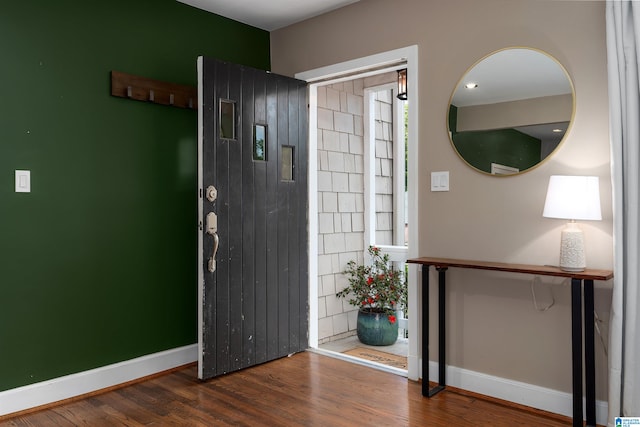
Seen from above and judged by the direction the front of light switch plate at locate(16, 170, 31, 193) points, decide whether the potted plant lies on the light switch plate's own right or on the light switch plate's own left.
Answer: on the light switch plate's own left

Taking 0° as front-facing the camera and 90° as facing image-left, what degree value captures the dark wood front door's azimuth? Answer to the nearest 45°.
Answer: approximately 315°

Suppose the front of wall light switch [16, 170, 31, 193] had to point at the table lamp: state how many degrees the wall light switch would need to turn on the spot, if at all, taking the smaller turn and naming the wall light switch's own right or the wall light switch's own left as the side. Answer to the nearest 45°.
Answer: approximately 45° to the wall light switch's own left

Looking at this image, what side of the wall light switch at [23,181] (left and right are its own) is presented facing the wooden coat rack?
left
